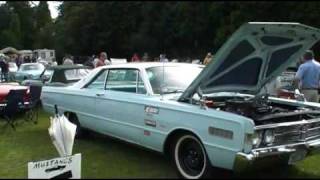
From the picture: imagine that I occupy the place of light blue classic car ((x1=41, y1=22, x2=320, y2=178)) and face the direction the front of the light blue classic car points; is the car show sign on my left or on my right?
on my right

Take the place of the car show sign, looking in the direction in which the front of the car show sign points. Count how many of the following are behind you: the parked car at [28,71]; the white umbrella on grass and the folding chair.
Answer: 3

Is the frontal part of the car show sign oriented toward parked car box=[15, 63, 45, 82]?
no

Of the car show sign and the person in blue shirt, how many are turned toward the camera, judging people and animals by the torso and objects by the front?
1

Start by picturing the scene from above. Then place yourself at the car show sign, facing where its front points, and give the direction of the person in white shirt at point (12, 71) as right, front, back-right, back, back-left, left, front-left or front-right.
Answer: back

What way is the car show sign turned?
toward the camera

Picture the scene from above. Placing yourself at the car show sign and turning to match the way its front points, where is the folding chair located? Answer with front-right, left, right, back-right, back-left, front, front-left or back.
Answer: back

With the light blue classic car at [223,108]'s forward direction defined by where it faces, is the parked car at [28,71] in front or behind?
behind

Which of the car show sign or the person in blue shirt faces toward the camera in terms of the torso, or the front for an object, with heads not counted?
the car show sign

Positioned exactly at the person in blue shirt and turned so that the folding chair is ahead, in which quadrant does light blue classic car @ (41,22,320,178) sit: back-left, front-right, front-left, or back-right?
front-left

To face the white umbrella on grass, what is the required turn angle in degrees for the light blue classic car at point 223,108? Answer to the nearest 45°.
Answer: approximately 135° to its right

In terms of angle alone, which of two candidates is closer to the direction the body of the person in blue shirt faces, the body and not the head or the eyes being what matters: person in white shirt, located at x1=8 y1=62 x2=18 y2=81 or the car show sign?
the person in white shirt

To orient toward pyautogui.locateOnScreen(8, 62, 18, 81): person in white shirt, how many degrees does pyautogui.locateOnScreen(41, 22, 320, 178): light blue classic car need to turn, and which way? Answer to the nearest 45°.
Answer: approximately 180°
